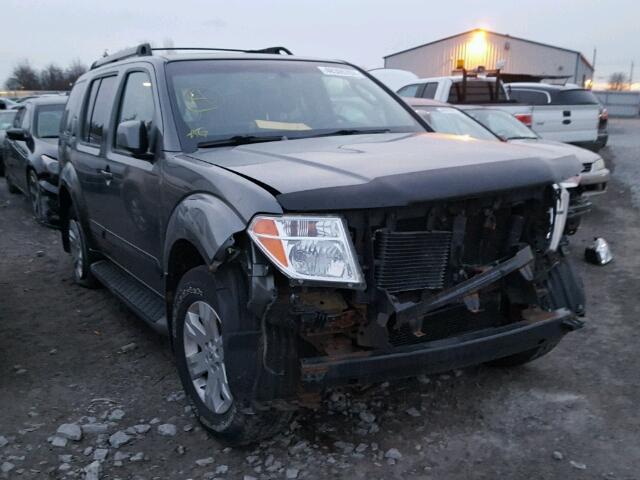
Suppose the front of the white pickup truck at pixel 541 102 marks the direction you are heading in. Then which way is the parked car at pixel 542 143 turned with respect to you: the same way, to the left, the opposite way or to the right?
the opposite way

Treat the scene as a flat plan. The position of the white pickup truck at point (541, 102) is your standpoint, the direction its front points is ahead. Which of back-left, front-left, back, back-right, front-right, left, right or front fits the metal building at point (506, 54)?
front-right

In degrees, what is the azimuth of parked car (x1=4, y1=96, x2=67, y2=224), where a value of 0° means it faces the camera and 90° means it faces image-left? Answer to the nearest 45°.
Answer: approximately 315°

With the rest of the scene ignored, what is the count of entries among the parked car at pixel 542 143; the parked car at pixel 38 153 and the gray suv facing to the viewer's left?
0

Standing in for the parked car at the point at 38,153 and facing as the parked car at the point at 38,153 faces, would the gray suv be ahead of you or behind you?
ahead

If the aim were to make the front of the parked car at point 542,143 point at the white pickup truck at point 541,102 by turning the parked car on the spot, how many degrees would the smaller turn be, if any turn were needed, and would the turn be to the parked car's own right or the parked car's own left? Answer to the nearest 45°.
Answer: approximately 135° to the parked car's own left

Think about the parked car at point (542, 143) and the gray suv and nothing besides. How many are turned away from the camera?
0

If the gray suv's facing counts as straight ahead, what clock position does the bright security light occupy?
The bright security light is roughly at 8 o'clock from the gray suv.

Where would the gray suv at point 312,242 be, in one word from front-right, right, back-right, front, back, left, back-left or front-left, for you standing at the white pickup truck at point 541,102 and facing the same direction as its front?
back-left

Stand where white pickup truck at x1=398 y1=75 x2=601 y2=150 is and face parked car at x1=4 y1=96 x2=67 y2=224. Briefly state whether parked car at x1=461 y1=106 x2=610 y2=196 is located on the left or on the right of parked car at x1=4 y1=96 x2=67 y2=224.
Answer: left

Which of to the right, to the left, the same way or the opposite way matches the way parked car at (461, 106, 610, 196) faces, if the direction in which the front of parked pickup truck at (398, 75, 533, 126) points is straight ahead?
the opposite way

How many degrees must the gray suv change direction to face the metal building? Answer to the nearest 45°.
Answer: approximately 135° to its left

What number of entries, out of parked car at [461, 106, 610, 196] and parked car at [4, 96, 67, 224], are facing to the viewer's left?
0

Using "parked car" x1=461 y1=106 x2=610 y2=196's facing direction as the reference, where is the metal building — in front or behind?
behind

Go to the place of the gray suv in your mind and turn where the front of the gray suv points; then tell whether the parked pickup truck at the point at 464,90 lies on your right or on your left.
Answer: on your left

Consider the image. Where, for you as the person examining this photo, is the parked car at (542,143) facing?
facing the viewer and to the right of the viewer
